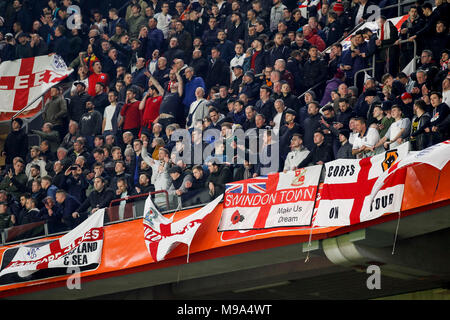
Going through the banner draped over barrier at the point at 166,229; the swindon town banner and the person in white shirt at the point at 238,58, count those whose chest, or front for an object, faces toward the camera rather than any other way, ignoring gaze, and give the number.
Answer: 3

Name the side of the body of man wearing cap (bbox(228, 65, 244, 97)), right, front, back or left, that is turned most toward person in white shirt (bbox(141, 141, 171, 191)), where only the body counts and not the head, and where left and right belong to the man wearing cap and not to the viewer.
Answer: front

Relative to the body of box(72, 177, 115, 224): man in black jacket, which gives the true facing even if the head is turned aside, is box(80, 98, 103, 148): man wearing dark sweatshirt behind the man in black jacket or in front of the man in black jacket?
behind

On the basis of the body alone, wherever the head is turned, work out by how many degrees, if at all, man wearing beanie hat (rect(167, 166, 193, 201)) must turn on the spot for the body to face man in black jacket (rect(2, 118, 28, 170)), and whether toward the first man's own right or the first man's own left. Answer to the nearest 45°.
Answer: approximately 90° to the first man's own right

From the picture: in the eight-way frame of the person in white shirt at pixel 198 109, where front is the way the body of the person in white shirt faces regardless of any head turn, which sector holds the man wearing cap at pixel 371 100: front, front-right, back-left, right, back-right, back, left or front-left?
left

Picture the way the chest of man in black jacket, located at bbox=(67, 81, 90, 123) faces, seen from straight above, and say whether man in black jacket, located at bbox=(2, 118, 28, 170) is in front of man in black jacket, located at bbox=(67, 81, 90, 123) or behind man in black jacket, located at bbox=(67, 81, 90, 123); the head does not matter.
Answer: in front

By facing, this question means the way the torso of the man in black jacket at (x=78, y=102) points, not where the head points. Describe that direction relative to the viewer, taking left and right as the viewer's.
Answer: facing the viewer and to the left of the viewer

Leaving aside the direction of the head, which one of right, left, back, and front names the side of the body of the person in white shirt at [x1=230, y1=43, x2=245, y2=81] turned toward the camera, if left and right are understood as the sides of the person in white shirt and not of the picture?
front

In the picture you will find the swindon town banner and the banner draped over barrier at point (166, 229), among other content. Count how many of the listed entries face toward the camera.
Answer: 2

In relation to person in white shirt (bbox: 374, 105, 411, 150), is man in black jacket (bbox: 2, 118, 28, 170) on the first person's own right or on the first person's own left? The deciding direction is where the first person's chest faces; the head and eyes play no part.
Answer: on the first person's own right

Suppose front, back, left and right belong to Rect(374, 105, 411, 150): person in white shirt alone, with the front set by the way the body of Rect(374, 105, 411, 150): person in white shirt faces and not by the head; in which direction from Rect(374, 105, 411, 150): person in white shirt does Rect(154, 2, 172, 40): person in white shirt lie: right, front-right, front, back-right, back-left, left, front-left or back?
right
